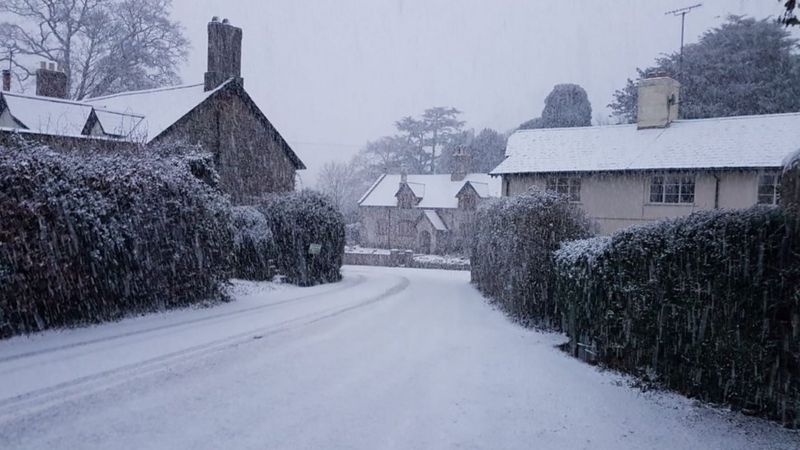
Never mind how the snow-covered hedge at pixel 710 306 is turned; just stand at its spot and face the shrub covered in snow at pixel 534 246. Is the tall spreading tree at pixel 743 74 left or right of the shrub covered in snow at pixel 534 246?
right

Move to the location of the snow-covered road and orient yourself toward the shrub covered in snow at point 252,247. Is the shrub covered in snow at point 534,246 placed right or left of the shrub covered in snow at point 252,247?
right

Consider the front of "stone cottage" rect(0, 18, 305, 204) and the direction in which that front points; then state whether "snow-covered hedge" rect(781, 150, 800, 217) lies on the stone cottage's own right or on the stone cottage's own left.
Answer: on the stone cottage's own left

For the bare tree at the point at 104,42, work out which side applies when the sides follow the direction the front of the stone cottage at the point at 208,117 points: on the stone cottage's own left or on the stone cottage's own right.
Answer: on the stone cottage's own right

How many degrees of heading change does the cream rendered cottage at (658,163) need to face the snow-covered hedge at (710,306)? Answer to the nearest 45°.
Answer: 0° — it already faces it

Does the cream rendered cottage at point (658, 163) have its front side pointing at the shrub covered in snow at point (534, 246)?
yes
